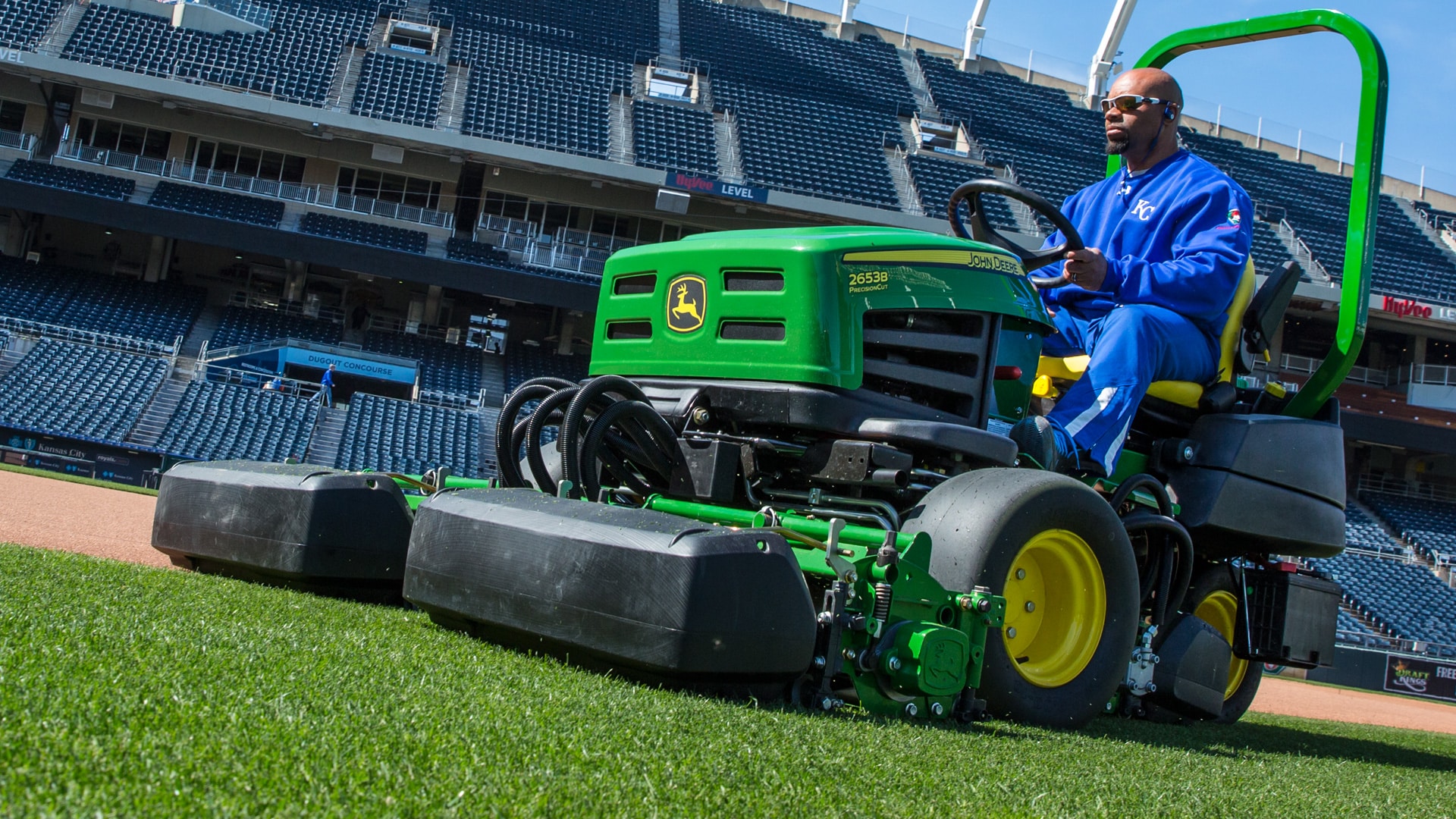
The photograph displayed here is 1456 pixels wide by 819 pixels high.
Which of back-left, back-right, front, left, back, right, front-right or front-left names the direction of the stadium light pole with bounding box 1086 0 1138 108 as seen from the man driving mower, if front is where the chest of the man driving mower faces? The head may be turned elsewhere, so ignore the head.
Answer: back-right

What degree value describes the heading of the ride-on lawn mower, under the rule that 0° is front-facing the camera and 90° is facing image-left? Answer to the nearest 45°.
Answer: approximately 45°

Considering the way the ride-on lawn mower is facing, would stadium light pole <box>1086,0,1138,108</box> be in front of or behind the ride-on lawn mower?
behind

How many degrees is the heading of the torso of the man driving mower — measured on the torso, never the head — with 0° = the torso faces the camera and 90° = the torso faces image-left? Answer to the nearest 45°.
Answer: approximately 45°
